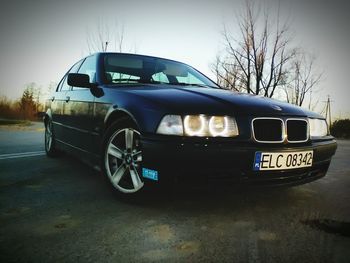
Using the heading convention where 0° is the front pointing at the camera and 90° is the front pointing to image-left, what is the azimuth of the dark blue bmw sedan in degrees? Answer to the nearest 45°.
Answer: approximately 315°
